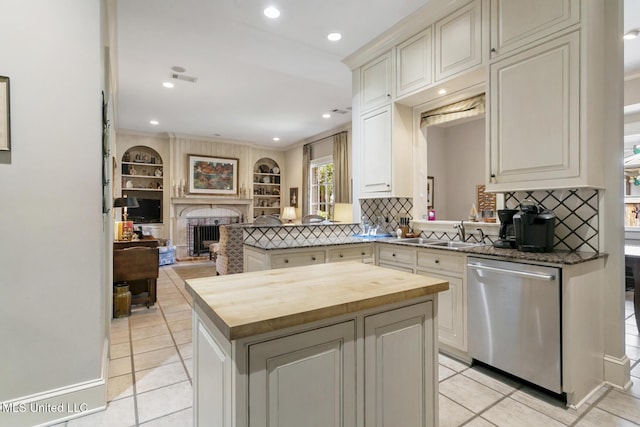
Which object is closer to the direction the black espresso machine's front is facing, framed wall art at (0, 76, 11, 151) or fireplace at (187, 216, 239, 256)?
the framed wall art

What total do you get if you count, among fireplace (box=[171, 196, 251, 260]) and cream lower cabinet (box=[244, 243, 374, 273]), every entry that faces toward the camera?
2

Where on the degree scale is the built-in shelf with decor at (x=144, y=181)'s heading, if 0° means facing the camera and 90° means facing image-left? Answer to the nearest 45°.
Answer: approximately 0°

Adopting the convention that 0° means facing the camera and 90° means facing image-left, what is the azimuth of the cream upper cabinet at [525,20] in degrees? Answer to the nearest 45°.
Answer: approximately 45°

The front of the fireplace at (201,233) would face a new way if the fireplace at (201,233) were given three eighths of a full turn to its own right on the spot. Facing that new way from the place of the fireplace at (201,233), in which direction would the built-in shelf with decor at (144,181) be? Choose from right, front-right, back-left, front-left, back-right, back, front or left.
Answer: front-left

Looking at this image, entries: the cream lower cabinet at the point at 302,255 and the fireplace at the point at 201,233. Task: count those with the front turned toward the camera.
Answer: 2

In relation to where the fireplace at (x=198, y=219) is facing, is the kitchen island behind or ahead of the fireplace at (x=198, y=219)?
ahead

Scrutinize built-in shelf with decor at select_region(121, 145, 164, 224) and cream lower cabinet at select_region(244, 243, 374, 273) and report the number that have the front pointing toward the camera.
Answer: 2

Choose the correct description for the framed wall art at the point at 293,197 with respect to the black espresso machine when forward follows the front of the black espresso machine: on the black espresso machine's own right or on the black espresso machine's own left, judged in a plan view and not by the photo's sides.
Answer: on the black espresso machine's own right

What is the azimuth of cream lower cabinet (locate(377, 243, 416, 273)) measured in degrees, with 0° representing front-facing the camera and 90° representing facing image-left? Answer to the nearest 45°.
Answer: approximately 45°

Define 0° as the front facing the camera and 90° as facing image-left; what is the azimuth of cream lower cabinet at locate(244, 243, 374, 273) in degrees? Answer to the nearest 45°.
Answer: approximately 0°

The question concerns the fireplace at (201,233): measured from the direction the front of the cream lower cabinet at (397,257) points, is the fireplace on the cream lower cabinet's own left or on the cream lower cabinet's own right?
on the cream lower cabinet's own right
